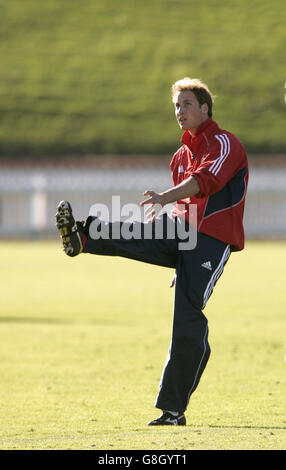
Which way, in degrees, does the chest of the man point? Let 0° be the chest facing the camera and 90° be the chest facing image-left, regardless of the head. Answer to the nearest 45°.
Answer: approximately 45°
